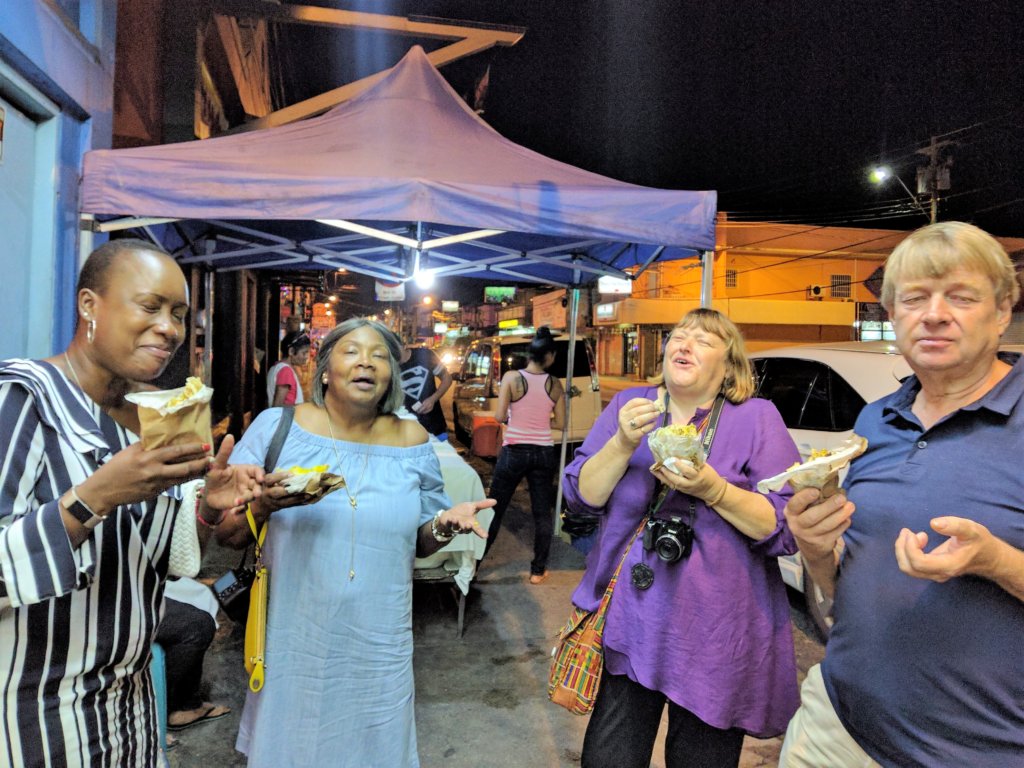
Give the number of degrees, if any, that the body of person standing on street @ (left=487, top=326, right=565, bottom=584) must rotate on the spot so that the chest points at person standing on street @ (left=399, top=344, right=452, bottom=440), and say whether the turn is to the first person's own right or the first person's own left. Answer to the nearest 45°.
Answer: approximately 45° to the first person's own left

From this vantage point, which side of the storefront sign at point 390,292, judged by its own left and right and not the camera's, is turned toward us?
front

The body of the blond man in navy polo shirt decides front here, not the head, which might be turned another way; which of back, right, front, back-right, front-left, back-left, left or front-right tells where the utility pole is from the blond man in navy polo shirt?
back-right

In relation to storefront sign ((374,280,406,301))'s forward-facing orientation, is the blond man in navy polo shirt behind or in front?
in front

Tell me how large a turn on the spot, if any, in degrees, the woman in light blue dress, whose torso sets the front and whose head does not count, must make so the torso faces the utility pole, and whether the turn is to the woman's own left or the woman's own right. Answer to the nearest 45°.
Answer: approximately 135° to the woman's own left

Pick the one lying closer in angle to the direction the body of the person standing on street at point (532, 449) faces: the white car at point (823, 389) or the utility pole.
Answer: the utility pole

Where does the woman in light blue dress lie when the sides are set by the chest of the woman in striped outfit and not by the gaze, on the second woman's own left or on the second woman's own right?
on the second woman's own left

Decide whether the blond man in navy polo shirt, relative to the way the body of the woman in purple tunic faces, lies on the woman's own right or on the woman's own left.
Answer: on the woman's own left

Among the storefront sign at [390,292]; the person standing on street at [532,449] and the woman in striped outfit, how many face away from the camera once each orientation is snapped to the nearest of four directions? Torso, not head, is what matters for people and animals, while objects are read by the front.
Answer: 1

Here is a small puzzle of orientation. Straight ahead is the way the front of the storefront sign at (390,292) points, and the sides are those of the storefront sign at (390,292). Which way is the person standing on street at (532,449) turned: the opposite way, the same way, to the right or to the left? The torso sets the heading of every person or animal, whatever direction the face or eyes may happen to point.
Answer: the opposite way

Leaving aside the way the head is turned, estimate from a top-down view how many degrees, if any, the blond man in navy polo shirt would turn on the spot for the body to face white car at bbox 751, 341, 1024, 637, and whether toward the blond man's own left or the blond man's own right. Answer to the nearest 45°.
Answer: approximately 135° to the blond man's own right

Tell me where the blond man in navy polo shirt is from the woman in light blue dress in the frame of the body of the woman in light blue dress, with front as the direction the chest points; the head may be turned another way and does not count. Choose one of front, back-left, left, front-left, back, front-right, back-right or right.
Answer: front-left

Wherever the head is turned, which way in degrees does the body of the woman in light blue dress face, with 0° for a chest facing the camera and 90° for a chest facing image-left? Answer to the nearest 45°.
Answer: approximately 0°

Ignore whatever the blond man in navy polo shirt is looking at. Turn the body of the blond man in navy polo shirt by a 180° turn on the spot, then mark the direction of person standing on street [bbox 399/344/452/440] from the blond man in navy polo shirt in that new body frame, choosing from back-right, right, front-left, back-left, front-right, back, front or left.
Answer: left

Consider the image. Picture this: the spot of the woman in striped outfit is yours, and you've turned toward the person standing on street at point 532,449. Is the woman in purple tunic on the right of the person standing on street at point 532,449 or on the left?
right

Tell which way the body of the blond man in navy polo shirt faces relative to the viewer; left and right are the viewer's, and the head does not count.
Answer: facing the viewer and to the left of the viewer

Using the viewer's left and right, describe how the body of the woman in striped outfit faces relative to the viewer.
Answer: facing the viewer and to the right of the viewer

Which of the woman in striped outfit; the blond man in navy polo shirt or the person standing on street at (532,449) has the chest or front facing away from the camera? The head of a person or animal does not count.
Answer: the person standing on street

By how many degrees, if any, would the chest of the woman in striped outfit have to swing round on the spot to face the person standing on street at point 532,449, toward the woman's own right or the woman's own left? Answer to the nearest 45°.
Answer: approximately 90° to the woman's own left

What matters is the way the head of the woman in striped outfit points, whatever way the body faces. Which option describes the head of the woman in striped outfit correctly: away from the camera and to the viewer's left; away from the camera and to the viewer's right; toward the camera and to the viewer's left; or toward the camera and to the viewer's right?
toward the camera and to the viewer's right
